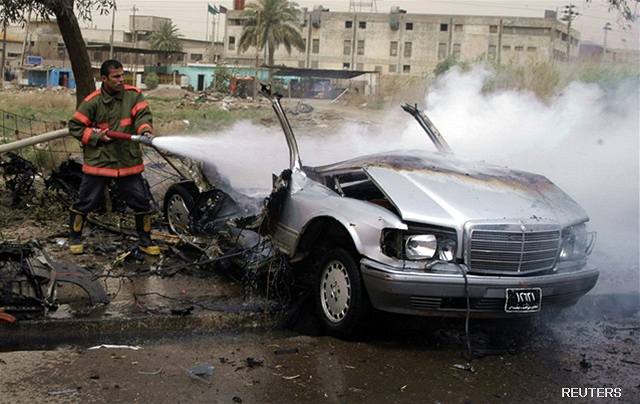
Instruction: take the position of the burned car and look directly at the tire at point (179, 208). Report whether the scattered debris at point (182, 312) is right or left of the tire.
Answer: left

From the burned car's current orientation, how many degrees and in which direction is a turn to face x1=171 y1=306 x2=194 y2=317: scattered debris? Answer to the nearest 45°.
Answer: approximately 135° to its right

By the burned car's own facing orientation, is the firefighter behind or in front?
behind

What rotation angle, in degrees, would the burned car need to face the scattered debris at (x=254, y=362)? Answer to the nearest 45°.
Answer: approximately 90° to its right

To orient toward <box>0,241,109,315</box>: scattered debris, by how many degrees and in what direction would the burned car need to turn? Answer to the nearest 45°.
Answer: approximately 135° to its right

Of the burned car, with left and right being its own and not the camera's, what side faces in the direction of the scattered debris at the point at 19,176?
back

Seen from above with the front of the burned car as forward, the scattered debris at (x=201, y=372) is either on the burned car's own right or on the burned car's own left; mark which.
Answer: on the burned car's own right

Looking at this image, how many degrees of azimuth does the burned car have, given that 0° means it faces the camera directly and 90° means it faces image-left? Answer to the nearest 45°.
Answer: approximately 315°
